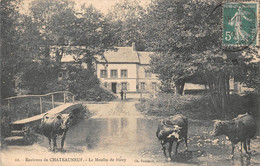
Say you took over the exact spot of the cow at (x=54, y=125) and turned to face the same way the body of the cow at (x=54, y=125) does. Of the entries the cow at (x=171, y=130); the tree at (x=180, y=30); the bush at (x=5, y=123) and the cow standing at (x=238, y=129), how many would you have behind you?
1

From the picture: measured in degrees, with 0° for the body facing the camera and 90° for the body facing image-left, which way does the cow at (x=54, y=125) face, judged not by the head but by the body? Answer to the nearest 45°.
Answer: approximately 315°

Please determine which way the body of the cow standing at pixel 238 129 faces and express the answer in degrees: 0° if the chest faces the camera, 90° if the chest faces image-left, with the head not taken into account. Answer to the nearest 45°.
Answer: approximately 45°

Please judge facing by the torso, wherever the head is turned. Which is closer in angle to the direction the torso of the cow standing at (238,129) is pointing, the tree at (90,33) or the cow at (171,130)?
the cow

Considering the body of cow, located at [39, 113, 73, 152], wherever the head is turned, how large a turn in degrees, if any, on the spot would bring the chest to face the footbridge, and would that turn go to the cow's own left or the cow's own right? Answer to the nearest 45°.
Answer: approximately 180°

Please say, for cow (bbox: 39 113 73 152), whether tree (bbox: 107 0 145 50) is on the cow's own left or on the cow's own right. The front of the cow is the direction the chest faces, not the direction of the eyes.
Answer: on the cow's own left

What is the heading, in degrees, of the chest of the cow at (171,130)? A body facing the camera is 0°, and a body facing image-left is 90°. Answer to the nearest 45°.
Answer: approximately 45°
